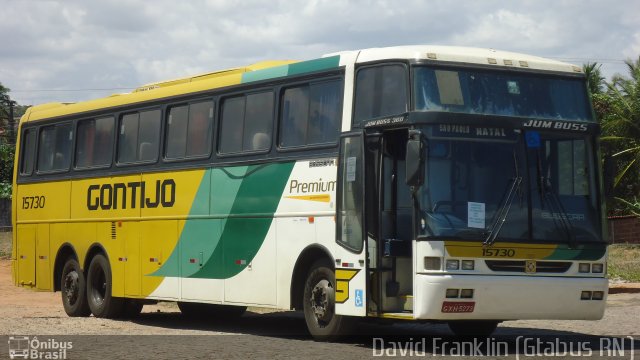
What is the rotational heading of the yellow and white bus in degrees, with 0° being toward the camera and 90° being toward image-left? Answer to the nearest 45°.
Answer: approximately 315°

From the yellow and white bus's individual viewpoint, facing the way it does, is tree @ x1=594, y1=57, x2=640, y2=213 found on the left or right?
on its left
